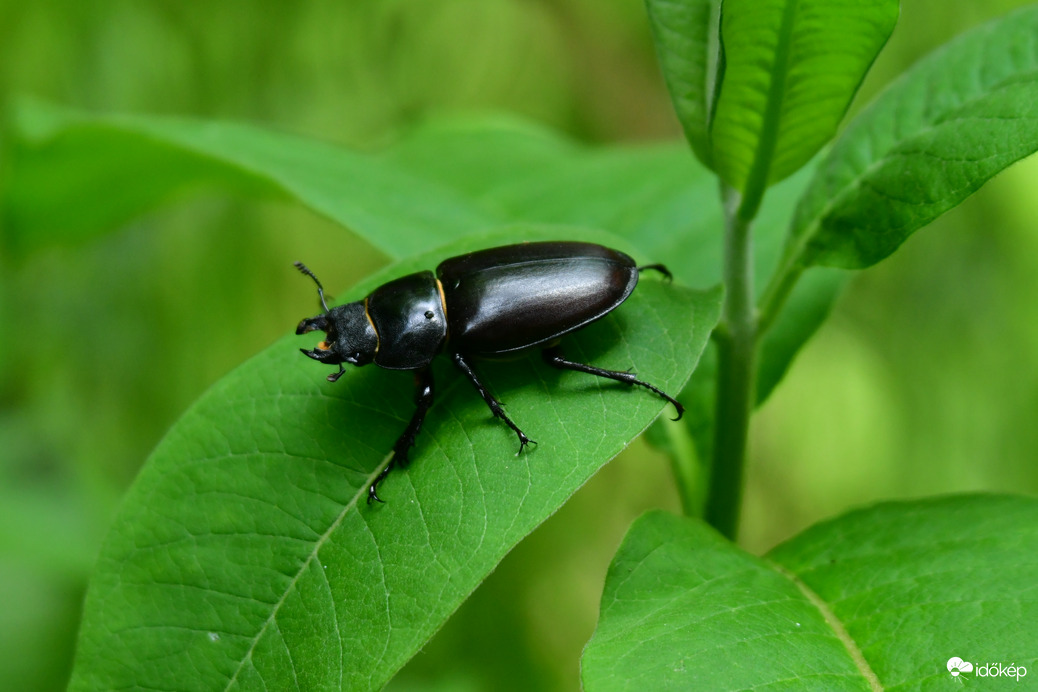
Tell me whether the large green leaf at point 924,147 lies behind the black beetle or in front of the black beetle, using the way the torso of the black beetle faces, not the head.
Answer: behind

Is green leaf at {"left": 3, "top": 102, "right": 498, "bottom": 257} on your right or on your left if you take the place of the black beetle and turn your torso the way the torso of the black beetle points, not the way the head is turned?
on your right

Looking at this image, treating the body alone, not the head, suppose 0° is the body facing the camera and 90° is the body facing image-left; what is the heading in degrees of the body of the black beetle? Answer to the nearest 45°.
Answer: approximately 90°

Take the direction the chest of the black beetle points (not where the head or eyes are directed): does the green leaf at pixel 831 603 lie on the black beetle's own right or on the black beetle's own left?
on the black beetle's own left
